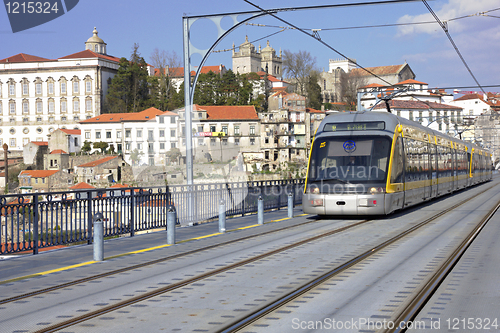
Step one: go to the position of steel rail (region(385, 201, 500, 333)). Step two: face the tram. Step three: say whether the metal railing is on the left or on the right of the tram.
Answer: left

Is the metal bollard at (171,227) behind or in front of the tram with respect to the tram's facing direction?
in front

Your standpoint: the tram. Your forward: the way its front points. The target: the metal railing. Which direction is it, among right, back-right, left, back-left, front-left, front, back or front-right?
front

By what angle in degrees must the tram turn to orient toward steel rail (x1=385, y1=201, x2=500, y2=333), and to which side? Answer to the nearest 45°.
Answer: approximately 45° to its left

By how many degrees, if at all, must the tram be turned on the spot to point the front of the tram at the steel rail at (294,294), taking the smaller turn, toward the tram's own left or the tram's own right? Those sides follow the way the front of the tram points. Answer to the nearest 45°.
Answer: approximately 45° to the tram's own left

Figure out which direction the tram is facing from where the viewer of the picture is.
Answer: facing the viewer and to the left of the viewer
